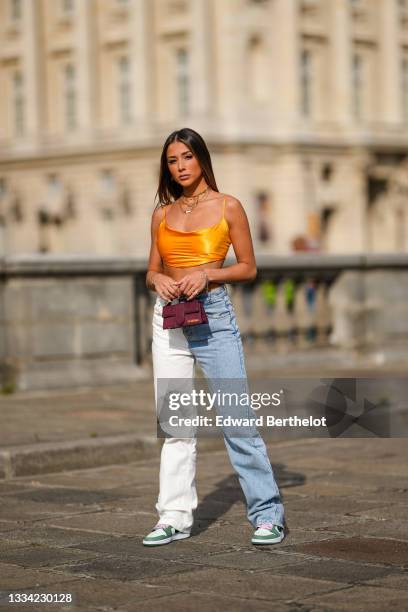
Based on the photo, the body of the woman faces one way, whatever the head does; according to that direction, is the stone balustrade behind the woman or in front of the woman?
behind

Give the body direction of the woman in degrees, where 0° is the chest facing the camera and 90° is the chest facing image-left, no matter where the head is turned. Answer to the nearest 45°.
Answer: approximately 0°
